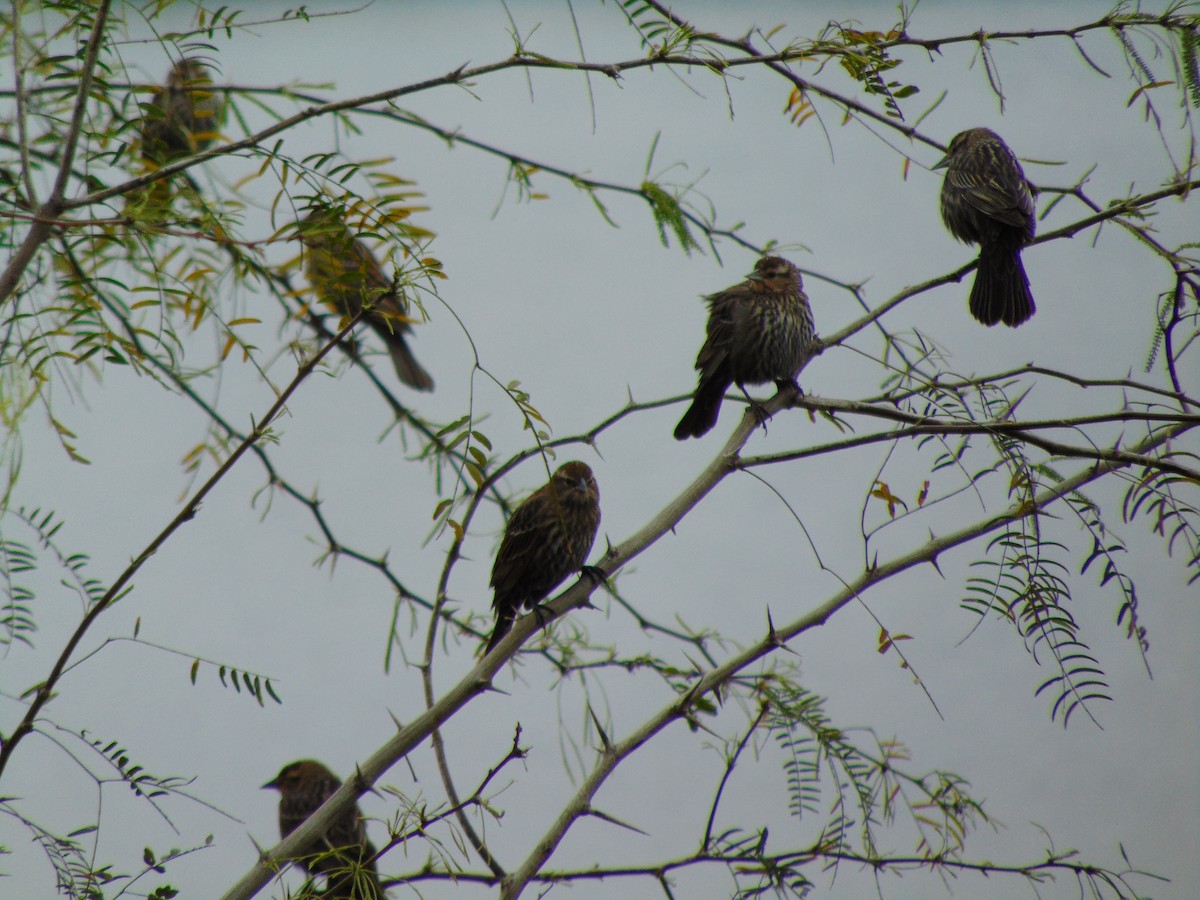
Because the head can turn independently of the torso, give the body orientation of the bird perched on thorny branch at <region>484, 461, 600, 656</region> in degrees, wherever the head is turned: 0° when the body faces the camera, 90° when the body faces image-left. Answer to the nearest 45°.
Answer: approximately 315°

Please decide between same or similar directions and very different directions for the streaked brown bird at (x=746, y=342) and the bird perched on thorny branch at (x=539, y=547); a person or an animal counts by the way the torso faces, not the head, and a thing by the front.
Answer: same or similar directions

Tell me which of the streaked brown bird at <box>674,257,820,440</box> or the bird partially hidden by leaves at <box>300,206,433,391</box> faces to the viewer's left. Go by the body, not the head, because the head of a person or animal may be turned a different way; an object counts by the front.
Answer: the bird partially hidden by leaves

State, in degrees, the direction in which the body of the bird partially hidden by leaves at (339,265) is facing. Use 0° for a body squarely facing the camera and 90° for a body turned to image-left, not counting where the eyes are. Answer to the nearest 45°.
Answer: approximately 90°

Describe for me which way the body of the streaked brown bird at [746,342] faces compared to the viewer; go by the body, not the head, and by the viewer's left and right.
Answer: facing the viewer and to the right of the viewer
